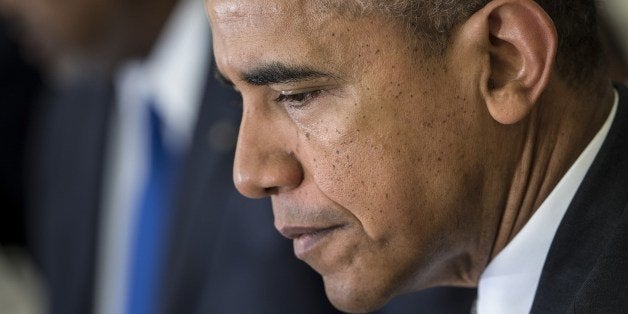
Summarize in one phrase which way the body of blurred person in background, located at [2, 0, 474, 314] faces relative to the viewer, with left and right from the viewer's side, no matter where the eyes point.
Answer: facing the viewer and to the left of the viewer

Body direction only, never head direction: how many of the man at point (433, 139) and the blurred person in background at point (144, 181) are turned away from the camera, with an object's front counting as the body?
0

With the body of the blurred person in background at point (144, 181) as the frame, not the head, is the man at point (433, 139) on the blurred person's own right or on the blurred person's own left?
on the blurred person's own left

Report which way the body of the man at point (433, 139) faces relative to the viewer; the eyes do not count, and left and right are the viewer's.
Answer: facing to the left of the viewer

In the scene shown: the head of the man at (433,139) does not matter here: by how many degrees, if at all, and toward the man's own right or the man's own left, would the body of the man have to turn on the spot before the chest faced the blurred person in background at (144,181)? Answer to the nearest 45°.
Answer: approximately 45° to the man's own right
